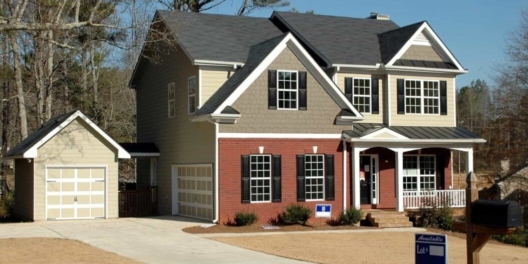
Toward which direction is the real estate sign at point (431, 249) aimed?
toward the camera

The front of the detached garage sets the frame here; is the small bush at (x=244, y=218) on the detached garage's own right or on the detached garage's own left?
on the detached garage's own left

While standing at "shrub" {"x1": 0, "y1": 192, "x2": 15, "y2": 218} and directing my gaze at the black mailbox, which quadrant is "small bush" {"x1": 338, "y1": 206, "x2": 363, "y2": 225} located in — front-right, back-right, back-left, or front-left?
front-left

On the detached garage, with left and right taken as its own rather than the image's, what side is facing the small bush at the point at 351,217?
left

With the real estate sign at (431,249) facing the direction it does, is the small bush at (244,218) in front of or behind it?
behind

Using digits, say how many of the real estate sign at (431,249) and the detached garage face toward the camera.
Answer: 2

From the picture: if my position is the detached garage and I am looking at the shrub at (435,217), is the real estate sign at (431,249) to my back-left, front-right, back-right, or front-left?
front-right

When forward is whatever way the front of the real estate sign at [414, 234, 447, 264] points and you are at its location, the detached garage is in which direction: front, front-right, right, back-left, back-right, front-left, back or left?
back-right

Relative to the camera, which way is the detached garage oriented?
toward the camera
